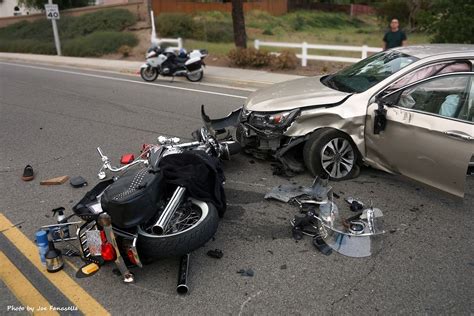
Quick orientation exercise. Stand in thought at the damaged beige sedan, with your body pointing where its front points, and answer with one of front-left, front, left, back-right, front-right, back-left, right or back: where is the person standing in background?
back-right

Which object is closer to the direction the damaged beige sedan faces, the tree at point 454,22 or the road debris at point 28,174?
the road debris

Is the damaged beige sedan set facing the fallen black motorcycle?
yes

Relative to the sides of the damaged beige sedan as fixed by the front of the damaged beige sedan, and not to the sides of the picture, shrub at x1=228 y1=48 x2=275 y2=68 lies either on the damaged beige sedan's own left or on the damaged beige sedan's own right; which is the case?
on the damaged beige sedan's own right

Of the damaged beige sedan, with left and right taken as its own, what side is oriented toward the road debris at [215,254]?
front

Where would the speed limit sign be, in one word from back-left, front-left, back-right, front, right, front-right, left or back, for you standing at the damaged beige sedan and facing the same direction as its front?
right

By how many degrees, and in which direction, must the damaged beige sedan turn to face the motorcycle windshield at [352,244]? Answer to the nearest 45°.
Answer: approximately 45° to its left

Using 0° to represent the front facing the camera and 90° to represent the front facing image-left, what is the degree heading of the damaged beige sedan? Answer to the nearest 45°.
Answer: approximately 45°

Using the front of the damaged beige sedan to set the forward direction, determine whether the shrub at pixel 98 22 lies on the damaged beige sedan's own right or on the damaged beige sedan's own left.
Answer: on the damaged beige sedan's own right

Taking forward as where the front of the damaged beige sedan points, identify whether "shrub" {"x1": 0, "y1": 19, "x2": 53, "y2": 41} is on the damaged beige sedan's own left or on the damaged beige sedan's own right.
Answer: on the damaged beige sedan's own right

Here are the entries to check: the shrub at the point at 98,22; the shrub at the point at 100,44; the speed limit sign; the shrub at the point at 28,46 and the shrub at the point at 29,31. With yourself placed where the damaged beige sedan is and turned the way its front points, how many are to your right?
5

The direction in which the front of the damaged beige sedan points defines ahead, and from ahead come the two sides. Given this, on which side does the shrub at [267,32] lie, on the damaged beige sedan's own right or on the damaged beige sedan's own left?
on the damaged beige sedan's own right

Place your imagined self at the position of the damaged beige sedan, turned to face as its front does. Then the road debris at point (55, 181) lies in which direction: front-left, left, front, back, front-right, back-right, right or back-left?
front-right

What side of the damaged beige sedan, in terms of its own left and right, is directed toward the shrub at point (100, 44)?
right

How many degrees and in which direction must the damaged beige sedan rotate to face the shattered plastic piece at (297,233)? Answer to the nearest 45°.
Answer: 0° — it already faces it

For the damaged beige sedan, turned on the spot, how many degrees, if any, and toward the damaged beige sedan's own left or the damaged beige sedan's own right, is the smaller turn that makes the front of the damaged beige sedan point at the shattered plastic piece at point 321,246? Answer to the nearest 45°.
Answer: approximately 45° to the damaged beige sedan's own left

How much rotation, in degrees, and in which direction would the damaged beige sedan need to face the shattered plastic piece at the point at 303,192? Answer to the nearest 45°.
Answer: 0° — it already faces it
